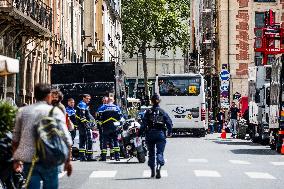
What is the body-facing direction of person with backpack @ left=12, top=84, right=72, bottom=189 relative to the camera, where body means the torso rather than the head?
away from the camera

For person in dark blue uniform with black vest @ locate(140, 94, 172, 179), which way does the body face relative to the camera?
away from the camera

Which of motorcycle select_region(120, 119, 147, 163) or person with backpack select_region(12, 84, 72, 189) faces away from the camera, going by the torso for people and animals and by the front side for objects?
the person with backpack

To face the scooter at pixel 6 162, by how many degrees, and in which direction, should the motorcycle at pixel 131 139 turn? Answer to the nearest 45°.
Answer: approximately 45° to its right
